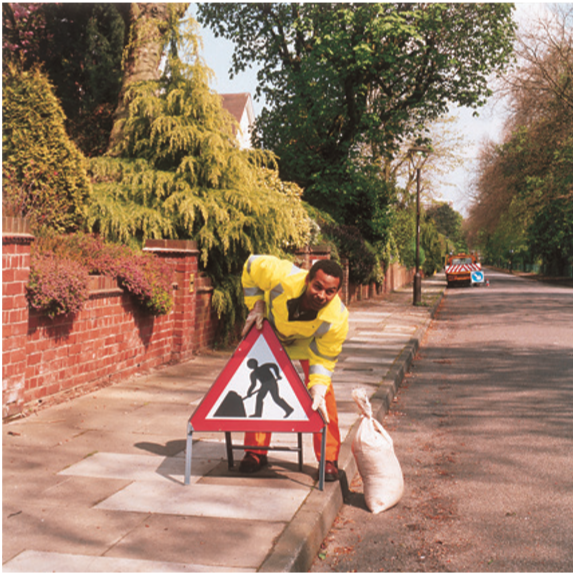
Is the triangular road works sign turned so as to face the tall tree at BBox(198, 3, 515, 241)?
no

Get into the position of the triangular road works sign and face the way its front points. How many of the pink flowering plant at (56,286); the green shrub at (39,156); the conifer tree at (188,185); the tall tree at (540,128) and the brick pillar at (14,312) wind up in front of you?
0

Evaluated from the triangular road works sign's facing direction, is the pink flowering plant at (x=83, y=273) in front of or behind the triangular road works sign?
behind

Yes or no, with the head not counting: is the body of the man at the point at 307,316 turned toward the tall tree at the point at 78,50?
no

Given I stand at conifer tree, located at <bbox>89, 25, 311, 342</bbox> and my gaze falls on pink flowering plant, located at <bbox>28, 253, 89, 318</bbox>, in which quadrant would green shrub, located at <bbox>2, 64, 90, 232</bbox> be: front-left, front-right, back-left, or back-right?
front-right

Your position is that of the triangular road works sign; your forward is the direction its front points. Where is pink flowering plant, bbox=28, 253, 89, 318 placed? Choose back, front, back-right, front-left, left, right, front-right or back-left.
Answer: back-right

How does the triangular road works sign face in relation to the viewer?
toward the camera

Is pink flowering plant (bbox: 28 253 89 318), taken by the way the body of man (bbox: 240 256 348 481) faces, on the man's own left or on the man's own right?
on the man's own right

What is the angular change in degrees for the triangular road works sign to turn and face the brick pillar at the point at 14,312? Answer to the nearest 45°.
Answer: approximately 135° to its right

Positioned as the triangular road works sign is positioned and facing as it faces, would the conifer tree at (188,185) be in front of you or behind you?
behind

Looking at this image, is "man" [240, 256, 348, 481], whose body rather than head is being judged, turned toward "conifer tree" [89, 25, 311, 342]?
no

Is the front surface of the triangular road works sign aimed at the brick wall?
no

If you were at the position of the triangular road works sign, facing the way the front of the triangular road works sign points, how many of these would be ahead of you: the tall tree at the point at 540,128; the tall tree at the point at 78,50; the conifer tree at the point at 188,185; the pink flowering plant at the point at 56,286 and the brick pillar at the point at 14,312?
0

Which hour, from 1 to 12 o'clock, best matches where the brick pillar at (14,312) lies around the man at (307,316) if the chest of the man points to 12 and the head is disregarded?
The brick pillar is roughly at 4 o'clock from the man.

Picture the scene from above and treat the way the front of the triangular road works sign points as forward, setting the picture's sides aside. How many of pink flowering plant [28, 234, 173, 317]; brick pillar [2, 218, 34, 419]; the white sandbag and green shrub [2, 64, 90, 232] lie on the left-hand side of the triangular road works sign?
1
